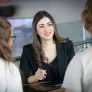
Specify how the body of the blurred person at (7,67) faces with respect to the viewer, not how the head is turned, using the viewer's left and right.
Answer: facing away from the viewer and to the right of the viewer

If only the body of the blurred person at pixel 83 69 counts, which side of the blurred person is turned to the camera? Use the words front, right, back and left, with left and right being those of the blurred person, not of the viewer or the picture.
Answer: back

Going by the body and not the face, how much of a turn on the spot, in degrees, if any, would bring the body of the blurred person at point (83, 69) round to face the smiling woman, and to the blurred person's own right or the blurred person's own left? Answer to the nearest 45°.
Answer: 0° — they already face them
